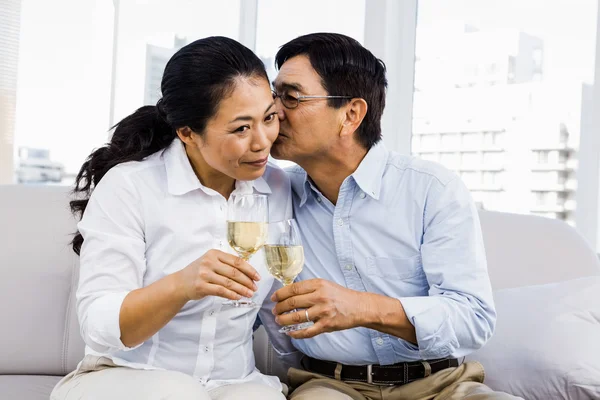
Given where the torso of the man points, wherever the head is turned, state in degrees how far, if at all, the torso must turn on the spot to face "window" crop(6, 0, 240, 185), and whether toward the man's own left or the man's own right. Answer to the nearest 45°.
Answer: approximately 90° to the man's own right

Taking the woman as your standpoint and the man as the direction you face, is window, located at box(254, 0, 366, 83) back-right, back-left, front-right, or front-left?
front-left

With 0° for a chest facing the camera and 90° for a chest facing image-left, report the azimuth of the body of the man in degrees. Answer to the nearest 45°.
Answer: approximately 45°

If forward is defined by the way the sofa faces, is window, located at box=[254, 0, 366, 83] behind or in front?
behind

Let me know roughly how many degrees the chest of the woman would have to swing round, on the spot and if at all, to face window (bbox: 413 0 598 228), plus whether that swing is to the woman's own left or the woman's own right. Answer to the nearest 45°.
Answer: approximately 90° to the woman's own left

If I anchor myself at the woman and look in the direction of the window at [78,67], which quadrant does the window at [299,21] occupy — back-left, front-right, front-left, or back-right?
front-right

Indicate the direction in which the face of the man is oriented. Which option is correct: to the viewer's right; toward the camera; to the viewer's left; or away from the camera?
to the viewer's left

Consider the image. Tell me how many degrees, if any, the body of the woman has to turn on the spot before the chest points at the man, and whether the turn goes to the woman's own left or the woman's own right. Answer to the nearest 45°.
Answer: approximately 45° to the woman's own left

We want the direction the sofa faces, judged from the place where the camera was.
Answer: facing the viewer

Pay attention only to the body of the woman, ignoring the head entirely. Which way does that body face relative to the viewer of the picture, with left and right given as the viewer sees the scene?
facing the viewer and to the right of the viewer

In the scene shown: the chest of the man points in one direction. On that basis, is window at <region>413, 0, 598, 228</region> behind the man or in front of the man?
behind

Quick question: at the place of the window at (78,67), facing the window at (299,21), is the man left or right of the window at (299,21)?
right
